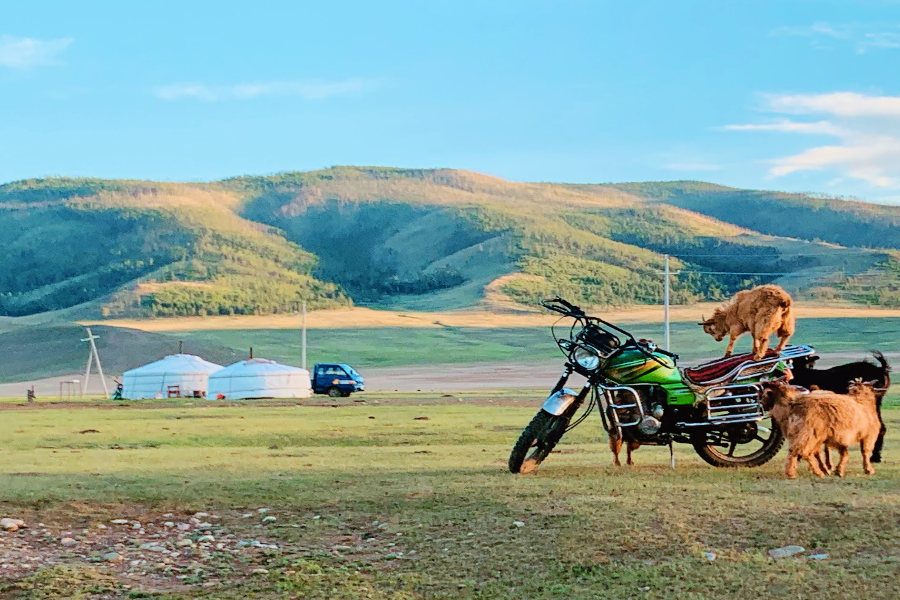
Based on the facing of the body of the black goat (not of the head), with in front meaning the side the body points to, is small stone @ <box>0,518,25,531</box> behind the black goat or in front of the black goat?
in front

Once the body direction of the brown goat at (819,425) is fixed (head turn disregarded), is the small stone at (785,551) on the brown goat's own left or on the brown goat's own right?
on the brown goat's own left

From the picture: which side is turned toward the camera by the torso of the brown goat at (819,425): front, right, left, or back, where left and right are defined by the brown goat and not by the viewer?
left

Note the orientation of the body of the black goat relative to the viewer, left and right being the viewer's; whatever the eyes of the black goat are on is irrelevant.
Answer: facing to the left of the viewer

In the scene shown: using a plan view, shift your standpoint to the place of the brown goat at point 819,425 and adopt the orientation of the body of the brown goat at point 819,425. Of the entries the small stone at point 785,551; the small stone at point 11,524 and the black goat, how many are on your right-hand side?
1

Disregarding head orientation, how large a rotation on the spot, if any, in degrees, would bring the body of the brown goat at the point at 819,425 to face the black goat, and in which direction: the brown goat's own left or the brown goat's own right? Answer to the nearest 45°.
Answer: approximately 90° to the brown goat's own right

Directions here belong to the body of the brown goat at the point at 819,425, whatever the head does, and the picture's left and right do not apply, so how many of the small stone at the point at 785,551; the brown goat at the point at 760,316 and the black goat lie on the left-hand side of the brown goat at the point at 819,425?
1

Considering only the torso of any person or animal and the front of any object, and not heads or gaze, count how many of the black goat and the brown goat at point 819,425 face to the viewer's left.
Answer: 2

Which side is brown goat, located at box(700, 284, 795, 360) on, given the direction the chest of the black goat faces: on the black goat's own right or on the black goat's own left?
on the black goat's own left
